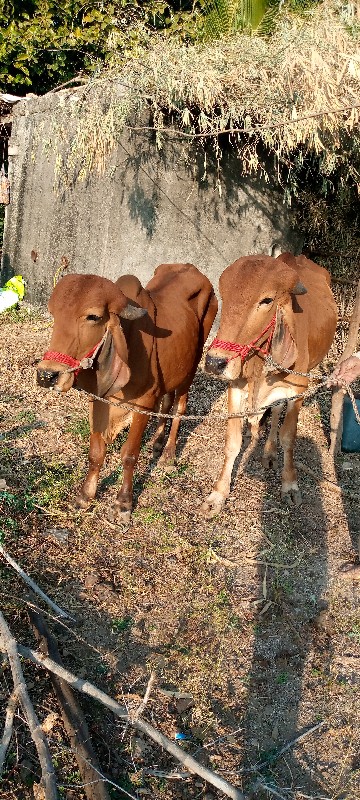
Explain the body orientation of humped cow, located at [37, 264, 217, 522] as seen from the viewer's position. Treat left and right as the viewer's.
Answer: facing the viewer and to the left of the viewer

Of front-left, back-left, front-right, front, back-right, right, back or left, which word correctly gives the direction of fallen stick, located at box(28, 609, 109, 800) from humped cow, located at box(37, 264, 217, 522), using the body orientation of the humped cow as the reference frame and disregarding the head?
front-left

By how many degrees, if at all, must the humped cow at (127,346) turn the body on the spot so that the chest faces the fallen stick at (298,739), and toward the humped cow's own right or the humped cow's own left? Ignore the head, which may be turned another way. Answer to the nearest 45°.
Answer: approximately 90° to the humped cow's own left

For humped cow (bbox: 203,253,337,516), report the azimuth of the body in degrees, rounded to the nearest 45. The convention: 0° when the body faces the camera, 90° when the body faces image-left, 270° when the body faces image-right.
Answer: approximately 45°

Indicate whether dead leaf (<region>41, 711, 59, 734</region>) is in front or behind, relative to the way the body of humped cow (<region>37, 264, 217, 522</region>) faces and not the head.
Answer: in front

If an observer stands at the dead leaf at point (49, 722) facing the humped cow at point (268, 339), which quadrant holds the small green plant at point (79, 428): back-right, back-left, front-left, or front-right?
front-left

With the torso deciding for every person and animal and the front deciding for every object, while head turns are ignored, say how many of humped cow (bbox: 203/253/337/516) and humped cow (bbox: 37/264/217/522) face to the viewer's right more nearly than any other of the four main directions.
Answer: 0

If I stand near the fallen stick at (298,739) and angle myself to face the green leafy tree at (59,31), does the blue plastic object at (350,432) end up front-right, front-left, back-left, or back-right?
front-right

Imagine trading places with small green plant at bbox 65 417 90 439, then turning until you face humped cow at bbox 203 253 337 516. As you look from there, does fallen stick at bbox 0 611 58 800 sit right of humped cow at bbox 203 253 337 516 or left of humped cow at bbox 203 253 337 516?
right

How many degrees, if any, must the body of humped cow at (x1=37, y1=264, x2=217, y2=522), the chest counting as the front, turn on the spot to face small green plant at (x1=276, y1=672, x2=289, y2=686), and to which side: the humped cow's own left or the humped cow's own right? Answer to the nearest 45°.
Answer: approximately 90° to the humped cow's own left

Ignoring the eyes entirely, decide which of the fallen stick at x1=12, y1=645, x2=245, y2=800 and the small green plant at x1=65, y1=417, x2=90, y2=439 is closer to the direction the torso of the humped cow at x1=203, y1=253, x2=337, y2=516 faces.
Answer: the fallen stick
